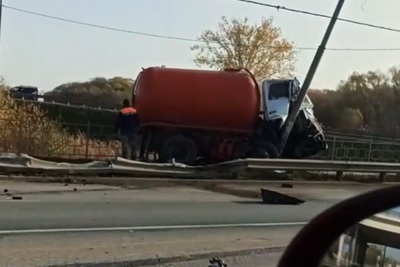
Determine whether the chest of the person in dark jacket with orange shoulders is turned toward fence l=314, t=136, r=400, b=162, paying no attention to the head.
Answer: no

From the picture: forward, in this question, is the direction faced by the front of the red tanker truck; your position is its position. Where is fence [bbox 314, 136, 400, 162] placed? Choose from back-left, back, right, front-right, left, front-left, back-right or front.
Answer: front-left

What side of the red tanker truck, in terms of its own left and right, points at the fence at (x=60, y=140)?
back

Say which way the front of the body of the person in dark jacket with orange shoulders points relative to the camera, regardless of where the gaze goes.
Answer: away from the camera

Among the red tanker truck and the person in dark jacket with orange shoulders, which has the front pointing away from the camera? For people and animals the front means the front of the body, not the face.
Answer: the person in dark jacket with orange shoulders

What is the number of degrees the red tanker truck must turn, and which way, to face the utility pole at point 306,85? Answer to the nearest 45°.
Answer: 0° — it already faces it

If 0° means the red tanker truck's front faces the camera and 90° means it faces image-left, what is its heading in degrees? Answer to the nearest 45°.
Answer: approximately 270°

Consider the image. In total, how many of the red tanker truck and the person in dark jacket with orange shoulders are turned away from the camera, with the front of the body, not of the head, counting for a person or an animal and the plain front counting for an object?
1

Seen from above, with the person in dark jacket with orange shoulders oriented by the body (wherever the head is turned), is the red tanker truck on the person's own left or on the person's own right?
on the person's own right

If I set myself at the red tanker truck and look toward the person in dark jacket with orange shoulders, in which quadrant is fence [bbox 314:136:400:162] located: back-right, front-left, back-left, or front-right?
back-right

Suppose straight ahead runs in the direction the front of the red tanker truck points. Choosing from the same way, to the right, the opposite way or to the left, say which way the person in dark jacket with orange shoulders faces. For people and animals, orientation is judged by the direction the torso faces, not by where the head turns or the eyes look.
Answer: to the left

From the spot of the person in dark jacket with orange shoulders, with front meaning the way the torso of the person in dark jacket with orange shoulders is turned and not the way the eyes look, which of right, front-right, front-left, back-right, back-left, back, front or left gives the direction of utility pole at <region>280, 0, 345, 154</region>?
right
